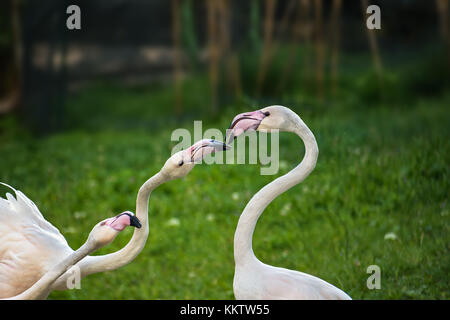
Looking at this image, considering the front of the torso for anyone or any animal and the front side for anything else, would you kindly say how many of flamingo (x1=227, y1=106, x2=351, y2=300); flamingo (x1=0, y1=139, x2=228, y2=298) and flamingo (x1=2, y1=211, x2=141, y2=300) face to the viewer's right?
2

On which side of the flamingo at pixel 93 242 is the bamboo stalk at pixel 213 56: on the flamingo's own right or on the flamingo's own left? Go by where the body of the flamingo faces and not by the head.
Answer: on the flamingo's own left

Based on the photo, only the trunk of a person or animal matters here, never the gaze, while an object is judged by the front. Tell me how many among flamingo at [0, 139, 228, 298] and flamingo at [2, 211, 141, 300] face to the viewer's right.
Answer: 2

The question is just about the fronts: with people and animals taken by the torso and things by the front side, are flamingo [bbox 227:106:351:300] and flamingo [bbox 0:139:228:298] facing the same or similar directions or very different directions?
very different directions

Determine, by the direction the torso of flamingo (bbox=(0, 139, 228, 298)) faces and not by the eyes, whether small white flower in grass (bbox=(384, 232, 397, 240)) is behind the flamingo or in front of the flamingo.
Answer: in front

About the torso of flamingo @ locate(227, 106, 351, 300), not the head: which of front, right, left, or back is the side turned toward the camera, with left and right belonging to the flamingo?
left

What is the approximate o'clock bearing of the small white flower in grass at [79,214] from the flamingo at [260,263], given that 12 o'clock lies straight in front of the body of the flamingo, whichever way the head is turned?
The small white flower in grass is roughly at 2 o'clock from the flamingo.

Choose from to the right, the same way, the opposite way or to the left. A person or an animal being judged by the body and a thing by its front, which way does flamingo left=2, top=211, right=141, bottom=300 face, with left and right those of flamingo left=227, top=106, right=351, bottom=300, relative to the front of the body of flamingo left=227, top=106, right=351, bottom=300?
the opposite way

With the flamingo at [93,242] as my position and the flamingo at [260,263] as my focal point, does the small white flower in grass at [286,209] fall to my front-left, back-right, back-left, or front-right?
front-left

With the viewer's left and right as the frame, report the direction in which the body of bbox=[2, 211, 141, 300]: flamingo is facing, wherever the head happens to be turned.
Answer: facing to the right of the viewer

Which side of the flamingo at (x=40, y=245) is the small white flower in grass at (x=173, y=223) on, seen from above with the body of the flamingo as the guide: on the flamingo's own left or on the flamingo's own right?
on the flamingo's own left

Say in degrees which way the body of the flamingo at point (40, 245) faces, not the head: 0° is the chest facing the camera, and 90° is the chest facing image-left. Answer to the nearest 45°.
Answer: approximately 270°

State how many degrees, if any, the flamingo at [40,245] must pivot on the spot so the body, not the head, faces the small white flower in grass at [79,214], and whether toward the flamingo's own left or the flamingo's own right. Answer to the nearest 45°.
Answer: approximately 90° to the flamingo's own left

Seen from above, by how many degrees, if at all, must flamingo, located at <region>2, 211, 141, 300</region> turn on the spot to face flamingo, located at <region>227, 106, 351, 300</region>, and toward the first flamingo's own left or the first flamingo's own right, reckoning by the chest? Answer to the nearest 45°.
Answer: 0° — it already faces it
